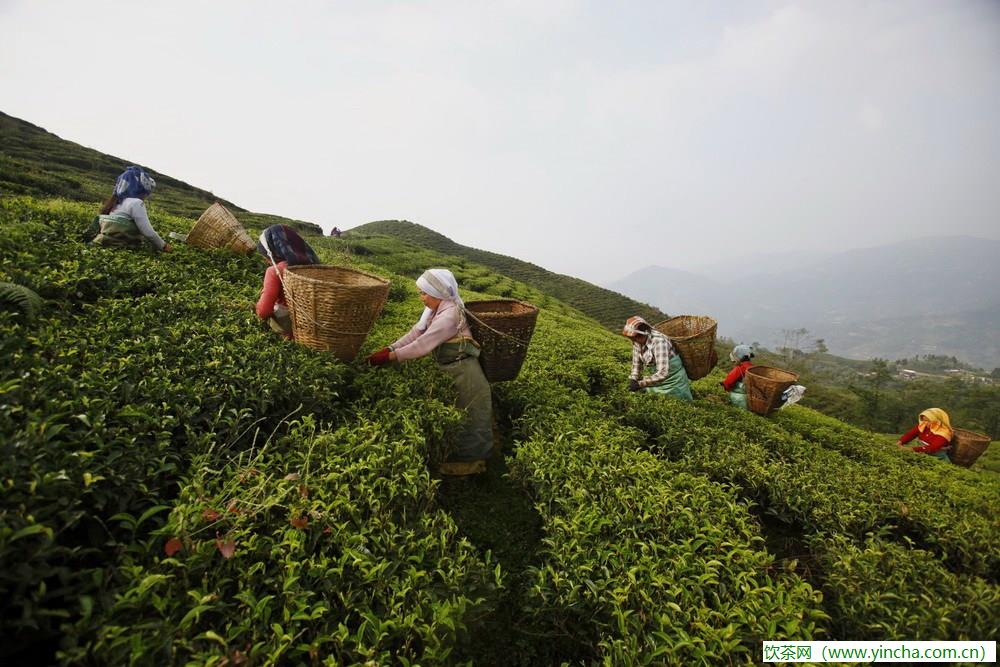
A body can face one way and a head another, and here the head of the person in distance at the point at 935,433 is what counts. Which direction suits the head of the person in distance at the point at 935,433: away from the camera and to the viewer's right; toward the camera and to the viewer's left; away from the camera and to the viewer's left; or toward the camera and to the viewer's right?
toward the camera and to the viewer's left

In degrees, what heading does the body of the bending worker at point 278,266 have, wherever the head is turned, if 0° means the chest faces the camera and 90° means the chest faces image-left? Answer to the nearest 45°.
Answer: approximately 90°

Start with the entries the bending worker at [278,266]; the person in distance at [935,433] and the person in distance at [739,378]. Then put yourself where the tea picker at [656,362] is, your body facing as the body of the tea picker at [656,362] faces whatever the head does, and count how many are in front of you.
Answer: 1

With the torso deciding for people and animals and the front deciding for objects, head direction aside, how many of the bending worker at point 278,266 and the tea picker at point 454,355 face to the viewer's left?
2

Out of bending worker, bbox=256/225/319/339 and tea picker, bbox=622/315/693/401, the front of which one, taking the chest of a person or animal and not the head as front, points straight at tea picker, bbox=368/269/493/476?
tea picker, bbox=622/315/693/401

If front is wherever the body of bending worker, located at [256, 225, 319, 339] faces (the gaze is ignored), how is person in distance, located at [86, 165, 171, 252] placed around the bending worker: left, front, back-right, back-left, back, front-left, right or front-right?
front-right

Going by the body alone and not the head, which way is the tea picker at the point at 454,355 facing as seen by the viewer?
to the viewer's left

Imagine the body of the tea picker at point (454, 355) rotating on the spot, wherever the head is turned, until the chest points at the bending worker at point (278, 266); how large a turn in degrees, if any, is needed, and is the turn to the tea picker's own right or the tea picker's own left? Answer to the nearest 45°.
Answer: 0° — they already face them

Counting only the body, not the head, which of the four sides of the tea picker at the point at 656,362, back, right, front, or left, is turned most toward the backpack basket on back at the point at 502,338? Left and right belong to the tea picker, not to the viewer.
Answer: front

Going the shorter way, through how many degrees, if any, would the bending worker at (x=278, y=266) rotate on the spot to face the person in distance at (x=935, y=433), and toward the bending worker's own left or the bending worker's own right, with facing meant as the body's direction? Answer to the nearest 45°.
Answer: approximately 180°

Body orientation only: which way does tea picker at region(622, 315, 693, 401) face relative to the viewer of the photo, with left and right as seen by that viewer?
facing the viewer and to the left of the viewer
